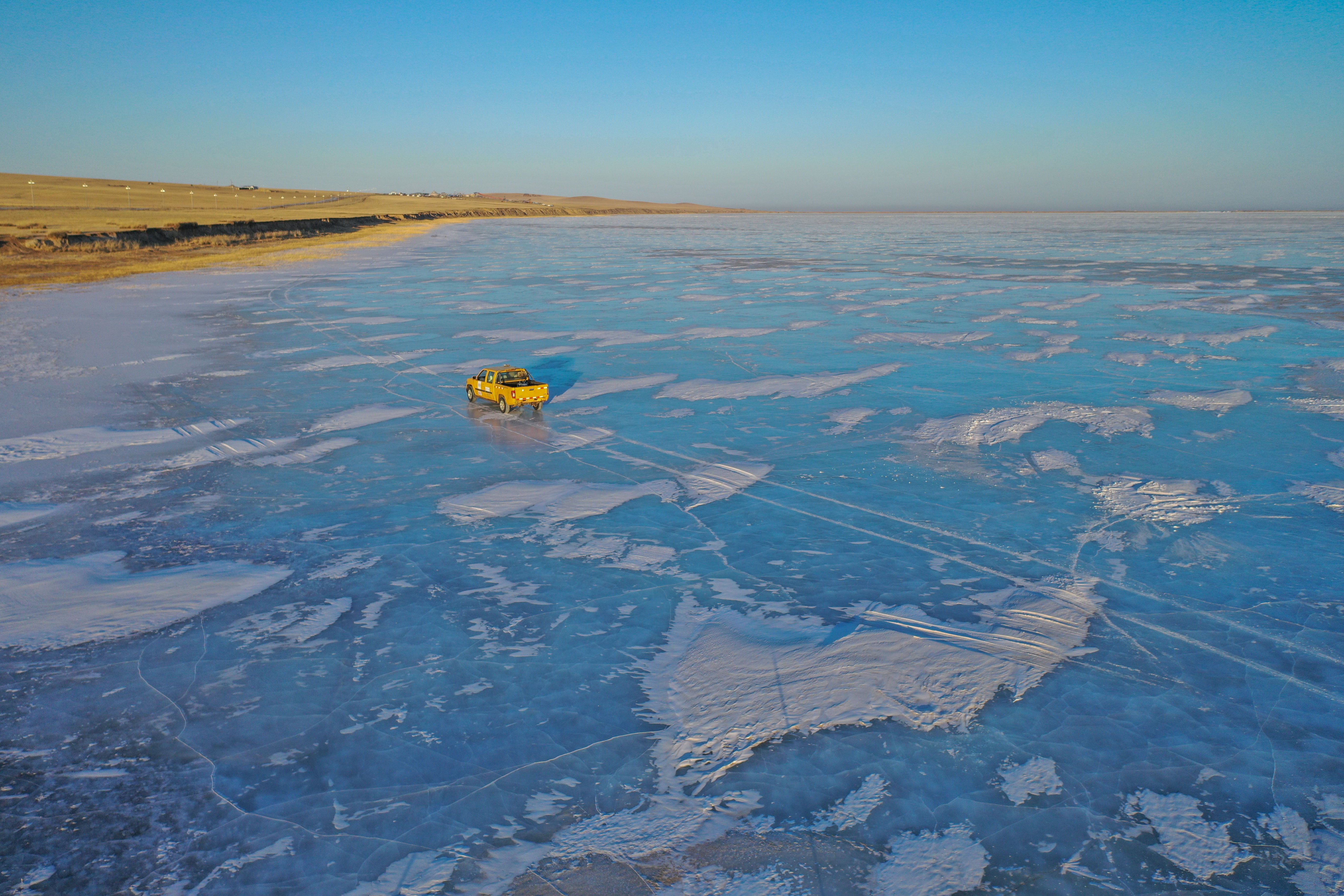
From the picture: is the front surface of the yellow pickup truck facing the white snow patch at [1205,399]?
no

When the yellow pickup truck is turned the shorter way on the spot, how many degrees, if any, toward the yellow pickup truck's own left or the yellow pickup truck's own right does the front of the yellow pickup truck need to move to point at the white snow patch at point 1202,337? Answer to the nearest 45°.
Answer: approximately 135° to the yellow pickup truck's own right

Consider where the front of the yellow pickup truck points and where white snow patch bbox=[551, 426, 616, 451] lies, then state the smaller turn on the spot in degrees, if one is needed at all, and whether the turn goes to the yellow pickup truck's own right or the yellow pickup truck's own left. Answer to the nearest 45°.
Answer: approximately 180°

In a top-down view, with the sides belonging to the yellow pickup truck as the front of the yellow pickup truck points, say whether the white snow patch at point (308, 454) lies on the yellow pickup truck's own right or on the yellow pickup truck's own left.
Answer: on the yellow pickup truck's own left

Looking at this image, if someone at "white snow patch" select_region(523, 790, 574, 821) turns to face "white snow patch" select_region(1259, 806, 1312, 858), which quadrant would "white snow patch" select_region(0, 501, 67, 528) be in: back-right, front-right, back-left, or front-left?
back-left

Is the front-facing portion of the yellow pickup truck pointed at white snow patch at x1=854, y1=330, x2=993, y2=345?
no

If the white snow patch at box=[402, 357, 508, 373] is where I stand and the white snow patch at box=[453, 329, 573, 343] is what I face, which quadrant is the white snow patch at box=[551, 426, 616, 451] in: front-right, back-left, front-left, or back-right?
back-right

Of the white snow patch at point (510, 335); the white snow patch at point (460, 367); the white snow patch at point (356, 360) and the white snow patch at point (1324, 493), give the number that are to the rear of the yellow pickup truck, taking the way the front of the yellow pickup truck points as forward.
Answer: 1

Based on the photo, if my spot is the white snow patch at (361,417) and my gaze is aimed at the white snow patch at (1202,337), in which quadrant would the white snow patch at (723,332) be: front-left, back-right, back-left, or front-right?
front-left

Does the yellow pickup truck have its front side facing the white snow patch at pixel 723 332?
no

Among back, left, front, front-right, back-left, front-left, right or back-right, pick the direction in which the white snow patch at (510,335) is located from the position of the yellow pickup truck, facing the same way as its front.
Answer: front-right

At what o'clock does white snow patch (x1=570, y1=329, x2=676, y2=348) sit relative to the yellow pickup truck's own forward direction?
The white snow patch is roughly at 2 o'clock from the yellow pickup truck.

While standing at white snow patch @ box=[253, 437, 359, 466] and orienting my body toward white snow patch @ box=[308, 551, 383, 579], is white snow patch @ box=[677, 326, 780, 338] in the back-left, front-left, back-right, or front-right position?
back-left

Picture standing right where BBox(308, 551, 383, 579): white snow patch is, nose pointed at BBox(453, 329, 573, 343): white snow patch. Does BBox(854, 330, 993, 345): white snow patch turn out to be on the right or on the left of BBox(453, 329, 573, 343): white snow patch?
right

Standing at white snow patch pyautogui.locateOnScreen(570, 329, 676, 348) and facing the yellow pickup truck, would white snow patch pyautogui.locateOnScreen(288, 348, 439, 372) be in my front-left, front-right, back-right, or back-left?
front-right

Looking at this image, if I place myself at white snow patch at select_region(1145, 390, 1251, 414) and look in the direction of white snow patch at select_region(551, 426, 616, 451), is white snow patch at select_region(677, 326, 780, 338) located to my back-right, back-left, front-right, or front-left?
front-right

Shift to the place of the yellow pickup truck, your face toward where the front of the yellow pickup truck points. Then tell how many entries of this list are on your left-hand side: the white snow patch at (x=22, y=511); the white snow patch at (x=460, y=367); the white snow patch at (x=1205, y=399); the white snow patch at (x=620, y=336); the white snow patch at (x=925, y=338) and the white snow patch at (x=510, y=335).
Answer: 1

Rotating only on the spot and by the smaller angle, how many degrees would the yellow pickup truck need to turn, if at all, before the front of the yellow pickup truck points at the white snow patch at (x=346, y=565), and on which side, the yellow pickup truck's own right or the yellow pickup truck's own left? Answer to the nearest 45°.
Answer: approximately 135° to the yellow pickup truck's own left

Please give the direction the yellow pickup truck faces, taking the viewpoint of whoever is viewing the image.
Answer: facing away from the viewer and to the left of the viewer
